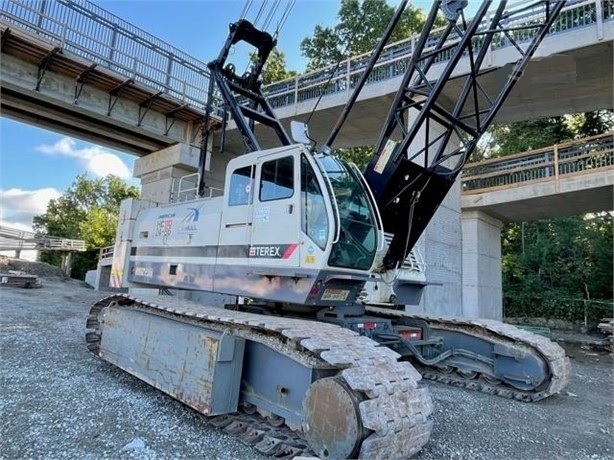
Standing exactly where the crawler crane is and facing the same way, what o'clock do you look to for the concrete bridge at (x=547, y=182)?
The concrete bridge is roughly at 9 o'clock from the crawler crane.

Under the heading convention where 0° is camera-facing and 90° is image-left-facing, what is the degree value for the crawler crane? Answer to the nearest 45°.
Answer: approximately 315°

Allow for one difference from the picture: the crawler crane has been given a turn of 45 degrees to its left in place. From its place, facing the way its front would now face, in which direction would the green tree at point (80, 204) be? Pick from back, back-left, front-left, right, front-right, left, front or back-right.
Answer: back-left
